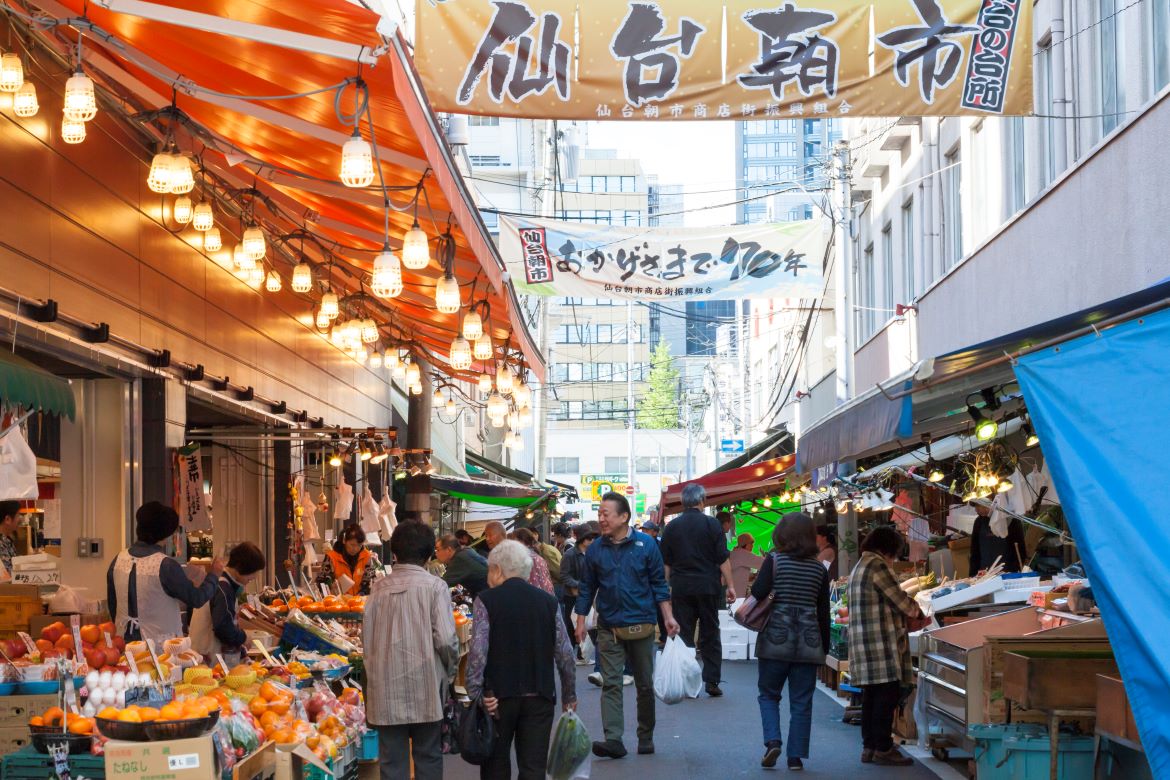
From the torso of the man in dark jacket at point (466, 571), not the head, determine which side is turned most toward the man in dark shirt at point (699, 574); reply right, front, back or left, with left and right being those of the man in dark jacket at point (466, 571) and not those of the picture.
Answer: back

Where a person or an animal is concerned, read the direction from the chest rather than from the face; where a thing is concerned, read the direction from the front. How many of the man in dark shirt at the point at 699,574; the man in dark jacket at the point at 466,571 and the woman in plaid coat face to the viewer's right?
1

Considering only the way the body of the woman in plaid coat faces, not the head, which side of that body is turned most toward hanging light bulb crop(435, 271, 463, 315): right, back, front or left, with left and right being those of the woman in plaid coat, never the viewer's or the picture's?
back

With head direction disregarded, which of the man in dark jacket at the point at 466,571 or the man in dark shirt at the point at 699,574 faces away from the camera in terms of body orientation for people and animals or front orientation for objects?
the man in dark shirt at the point at 699,574

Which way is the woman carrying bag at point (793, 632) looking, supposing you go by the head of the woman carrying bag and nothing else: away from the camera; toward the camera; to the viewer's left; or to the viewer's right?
away from the camera

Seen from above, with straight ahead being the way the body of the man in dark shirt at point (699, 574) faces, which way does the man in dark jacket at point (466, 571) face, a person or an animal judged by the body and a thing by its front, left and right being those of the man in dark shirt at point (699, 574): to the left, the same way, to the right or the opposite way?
to the left

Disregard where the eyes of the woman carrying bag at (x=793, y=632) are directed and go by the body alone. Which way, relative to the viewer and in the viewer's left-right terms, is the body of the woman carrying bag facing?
facing away from the viewer

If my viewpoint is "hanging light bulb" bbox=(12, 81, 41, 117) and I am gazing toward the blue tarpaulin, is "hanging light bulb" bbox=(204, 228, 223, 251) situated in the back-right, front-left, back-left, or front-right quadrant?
back-left

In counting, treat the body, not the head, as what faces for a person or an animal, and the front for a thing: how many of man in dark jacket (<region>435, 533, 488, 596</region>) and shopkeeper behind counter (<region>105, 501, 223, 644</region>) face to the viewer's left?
1

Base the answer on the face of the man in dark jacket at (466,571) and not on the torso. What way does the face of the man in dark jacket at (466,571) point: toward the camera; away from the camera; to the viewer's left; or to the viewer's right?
to the viewer's left

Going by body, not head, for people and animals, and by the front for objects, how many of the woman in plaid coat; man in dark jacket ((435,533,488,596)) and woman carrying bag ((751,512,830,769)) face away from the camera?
1

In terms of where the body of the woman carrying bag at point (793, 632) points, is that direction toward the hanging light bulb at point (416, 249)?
no

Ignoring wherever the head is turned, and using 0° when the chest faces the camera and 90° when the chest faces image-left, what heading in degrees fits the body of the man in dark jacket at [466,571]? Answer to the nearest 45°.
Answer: approximately 90°

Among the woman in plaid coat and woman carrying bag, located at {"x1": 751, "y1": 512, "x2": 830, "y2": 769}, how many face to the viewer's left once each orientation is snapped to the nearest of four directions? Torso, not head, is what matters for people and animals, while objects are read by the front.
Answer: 0

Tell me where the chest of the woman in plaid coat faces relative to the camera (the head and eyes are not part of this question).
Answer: to the viewer's right

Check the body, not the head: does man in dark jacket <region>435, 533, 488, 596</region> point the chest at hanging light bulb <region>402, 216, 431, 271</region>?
no

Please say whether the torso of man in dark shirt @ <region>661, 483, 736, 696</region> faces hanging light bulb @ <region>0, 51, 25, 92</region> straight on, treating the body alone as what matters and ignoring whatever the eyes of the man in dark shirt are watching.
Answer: no
